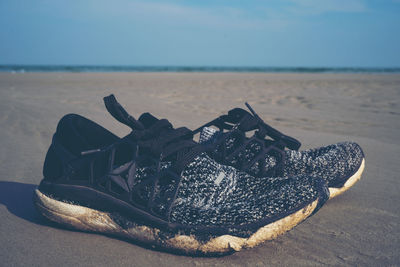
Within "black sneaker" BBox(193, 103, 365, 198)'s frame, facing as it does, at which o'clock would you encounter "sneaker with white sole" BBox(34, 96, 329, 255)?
The sneaker with white sole is roughly at 4 o'clock from the black sneaker.

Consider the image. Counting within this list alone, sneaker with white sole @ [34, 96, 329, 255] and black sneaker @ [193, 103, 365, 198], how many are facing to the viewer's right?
2

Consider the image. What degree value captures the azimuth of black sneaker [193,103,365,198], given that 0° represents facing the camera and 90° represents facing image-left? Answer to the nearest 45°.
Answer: approximately 270°

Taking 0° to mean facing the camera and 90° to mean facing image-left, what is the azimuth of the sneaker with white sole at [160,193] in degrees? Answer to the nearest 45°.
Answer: approximately 270°

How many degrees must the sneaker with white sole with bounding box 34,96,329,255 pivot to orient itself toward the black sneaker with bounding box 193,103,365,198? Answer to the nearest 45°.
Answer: approximately 45° to its left
